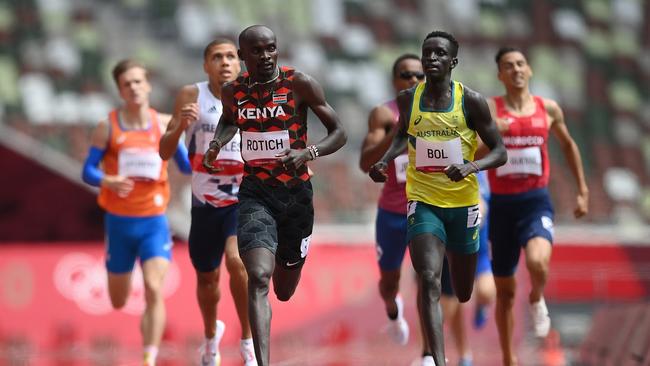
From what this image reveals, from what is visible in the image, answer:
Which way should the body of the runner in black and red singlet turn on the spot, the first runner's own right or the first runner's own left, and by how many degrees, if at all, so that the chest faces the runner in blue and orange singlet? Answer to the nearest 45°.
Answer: approximately 135° to the first runner's own right

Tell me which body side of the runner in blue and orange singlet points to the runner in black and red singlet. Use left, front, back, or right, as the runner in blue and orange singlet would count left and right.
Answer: front

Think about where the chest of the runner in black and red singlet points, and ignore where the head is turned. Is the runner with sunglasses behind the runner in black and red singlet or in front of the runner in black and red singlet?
behind

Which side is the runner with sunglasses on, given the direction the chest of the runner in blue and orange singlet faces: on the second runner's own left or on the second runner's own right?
on the second runner's own left

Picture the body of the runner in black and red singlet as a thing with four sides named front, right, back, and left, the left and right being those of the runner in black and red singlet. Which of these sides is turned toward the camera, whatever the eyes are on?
front

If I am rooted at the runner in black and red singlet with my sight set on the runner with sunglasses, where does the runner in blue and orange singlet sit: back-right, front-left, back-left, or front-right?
front-left

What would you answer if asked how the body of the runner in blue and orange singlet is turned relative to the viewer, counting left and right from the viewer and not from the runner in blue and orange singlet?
facing the viewer
